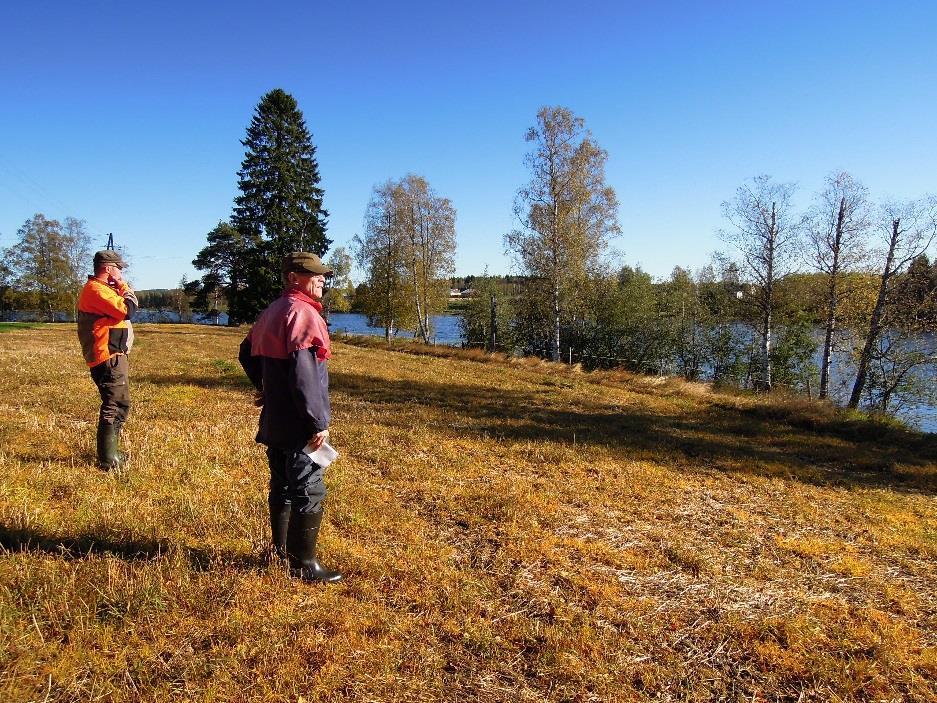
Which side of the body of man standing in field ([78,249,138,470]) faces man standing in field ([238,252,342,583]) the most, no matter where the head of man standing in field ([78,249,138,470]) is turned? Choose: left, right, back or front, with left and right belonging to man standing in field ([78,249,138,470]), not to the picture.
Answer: right

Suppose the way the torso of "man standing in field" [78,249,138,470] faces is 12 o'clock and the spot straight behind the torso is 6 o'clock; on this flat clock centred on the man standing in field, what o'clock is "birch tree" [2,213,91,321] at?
The birch tree is roughly at 9 o'clock from the man standing in field.

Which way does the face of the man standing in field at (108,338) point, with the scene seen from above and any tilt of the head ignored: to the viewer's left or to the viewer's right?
to the viewer's right

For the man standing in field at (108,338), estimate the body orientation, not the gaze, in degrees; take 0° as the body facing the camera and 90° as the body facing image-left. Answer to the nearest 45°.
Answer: approximately 270°

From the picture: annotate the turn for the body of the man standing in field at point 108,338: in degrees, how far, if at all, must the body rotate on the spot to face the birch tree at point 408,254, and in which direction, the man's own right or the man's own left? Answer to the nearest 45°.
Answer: approximately 45° to the man's own left

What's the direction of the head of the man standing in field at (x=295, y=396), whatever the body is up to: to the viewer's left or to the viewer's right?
to the viewer's right

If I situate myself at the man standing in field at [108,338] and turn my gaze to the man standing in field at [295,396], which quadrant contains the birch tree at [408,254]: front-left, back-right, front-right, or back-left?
back-left

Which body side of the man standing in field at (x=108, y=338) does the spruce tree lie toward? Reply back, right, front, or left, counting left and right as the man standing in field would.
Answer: left
